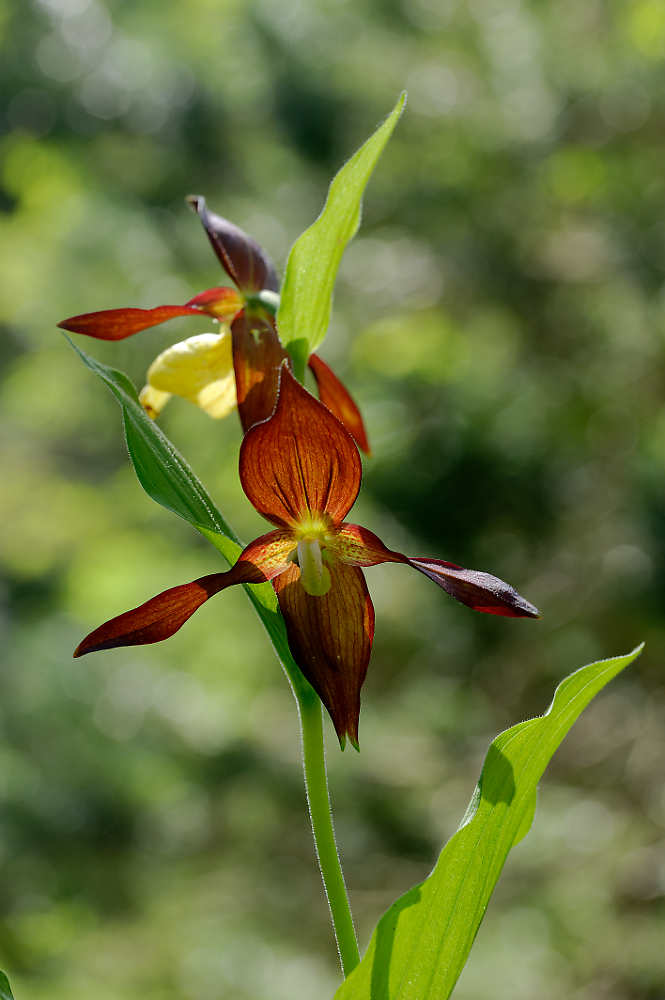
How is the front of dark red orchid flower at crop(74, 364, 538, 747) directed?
toward the camera

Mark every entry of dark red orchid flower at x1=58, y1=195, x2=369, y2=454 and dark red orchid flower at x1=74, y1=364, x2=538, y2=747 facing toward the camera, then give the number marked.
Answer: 1

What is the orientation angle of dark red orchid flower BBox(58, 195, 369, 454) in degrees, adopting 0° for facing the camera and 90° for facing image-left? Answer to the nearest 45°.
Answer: approximately 135°

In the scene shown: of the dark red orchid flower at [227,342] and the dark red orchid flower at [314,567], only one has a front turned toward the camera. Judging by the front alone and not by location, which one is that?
the dark red orchid flower at [314,567]
